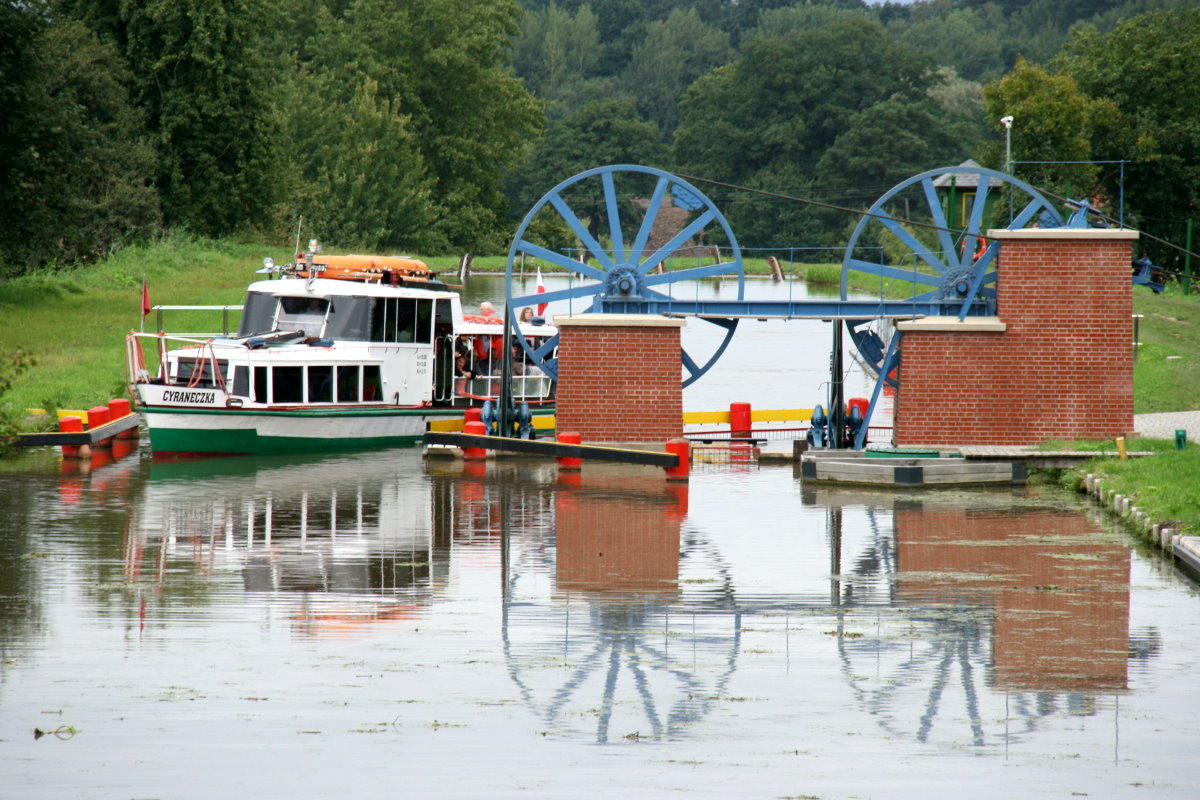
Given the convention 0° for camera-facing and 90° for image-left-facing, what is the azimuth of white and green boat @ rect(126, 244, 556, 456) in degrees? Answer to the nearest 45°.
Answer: approximately 45°

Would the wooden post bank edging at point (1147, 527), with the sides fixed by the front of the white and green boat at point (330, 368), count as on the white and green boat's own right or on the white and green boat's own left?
on the white and green boat's own left
